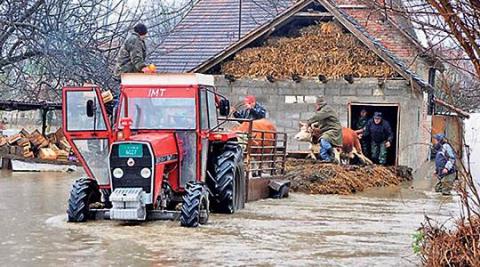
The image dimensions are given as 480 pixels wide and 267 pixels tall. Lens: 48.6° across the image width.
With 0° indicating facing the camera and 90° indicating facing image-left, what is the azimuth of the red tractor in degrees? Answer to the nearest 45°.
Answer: approximately 45°

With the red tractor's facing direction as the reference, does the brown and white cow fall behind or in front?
behind

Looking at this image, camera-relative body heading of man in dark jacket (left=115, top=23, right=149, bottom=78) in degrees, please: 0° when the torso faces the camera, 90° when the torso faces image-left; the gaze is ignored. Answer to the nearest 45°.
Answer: approximately 270°

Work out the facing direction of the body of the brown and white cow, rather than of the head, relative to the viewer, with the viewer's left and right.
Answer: facing to the left of the viewer

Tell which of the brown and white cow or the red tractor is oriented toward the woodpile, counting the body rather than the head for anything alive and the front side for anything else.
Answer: the brown and white cow

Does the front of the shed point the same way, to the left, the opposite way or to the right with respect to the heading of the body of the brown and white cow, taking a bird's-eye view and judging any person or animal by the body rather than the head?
to the left

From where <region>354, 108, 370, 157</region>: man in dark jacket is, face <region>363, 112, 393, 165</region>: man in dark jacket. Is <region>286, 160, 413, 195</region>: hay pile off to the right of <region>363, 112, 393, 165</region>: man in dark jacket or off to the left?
right

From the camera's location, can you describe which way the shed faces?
facing the viewer

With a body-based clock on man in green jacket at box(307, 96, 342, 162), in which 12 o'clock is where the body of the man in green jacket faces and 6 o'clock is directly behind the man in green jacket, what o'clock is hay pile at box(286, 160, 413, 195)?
The hay pile is roughly at 9 o'clock from the man in green jacket.

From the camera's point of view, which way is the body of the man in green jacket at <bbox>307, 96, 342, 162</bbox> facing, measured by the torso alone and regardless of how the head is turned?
to the viewer's left

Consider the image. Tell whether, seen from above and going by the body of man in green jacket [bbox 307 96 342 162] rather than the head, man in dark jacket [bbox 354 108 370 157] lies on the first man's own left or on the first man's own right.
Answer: on the first man's own right

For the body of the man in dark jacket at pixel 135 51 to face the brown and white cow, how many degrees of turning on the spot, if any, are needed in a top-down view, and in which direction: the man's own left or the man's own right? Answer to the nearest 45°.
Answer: approximately 45° to the man's own left

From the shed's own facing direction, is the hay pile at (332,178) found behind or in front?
in front

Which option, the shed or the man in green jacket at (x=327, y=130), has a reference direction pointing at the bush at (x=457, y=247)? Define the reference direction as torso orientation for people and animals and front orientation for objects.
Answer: the shed
